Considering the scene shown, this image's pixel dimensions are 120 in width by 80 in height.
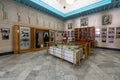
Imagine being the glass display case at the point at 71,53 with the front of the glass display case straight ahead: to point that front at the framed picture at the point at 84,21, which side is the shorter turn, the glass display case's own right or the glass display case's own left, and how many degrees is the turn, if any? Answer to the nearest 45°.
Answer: approximately 135° to the glass display case's own right

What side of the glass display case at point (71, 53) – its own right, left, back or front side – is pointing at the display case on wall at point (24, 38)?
right

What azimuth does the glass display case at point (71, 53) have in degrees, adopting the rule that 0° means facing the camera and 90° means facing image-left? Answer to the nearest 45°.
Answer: approximately 45°

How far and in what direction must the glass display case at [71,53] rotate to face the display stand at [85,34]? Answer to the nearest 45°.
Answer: approximately 135° to its right

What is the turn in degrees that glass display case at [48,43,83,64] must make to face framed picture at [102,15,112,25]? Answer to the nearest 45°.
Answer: approximately 180°

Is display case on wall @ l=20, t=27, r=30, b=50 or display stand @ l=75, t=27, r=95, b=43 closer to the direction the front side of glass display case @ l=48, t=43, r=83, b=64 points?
the display case on wall
